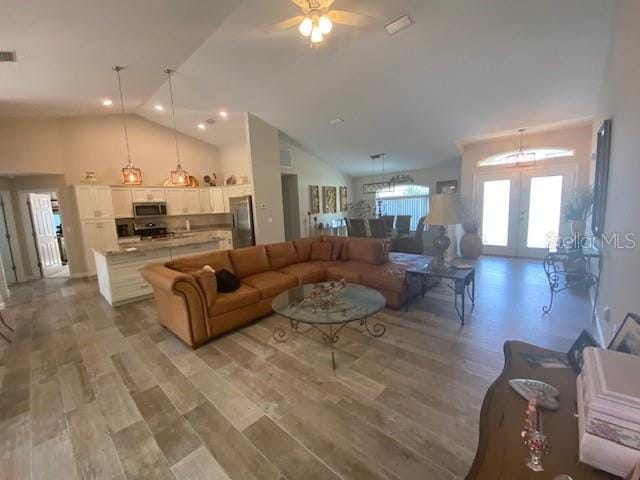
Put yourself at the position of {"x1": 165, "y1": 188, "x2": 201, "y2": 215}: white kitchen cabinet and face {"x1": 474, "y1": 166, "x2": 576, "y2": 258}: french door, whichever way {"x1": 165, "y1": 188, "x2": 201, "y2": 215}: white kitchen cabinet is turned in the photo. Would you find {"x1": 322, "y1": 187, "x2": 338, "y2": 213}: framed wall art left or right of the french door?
left

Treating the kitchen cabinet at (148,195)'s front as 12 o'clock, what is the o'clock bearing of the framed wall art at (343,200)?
The framed wall art is roughly at 9 o'clock from the kitchen cabinet.

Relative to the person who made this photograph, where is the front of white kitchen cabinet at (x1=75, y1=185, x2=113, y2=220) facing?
facing the viewer

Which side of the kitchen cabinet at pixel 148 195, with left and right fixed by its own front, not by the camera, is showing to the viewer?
front

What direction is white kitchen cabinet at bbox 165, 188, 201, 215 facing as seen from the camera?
toward the camera

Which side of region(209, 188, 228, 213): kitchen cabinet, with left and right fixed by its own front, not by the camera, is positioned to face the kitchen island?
front

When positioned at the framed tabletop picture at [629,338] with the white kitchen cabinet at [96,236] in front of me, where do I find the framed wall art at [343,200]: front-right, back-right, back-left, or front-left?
front-right

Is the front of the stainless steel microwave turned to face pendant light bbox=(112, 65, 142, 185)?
yes

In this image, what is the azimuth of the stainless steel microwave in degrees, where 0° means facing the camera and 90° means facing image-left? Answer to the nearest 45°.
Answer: approximately 0°

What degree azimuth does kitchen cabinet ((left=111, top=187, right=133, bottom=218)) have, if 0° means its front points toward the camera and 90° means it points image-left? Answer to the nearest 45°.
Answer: approximately 0°

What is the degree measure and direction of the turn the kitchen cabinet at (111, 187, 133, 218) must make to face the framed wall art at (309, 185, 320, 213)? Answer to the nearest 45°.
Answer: approximately 90° to its left

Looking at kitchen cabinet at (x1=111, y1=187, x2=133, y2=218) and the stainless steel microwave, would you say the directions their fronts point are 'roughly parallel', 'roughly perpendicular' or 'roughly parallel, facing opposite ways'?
roughly parallel

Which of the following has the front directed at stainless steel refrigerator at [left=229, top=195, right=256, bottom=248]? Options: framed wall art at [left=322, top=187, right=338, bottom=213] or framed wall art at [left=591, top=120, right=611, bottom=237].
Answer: framed wall art at [left=591, top=120, right=611, bottom=237]
